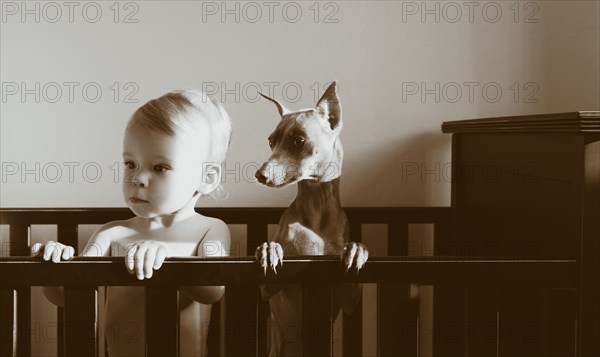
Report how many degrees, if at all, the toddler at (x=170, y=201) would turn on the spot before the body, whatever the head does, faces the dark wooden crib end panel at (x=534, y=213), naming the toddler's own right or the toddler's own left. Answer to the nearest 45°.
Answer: approximately 135° to the toddler's own left

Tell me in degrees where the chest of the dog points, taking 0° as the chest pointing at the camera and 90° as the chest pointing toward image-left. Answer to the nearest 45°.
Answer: approximately 0°

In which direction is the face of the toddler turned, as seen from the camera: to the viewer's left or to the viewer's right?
to the viewer's left
